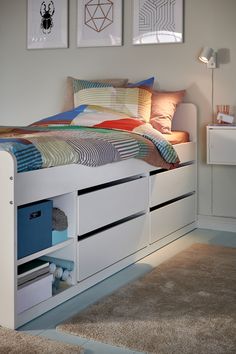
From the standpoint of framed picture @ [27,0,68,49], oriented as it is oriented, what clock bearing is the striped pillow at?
The striped pillow is roughly at 11 o'clock from the framed picture.

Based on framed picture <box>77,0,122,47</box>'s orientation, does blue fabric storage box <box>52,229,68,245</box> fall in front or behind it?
in front

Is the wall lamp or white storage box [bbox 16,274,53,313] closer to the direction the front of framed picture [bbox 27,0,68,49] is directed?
the white storage box

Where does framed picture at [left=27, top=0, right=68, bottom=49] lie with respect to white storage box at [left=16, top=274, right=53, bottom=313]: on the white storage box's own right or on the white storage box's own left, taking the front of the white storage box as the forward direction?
on the white storage box's own left

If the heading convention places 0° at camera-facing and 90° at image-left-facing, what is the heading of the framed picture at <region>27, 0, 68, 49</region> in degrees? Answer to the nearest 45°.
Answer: approximately 0°

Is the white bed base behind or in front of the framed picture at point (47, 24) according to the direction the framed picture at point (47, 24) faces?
in front

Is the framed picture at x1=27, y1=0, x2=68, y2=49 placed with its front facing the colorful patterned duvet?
yes

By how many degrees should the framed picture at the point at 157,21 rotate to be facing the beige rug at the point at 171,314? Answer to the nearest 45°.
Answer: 0° — it already faces it
